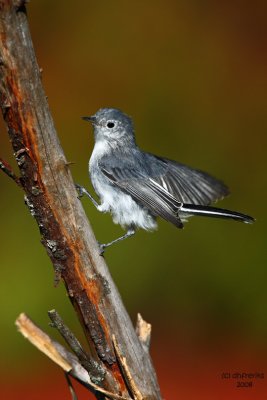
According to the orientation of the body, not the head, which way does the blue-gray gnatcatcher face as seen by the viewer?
to the viewer's left
